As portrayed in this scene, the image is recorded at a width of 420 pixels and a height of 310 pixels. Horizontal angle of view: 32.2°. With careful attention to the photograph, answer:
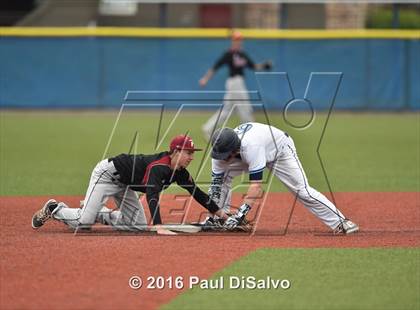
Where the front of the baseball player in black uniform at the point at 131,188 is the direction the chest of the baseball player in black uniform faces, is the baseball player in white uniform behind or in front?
in front

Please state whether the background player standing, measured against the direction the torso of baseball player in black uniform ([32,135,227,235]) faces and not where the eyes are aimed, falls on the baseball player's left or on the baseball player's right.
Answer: on the baseball player's left

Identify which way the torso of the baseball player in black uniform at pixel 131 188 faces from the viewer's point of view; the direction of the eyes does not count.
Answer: to the viewer's right

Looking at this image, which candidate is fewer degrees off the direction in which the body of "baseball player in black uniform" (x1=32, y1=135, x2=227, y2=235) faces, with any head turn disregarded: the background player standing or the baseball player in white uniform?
the baseball player in white uniform
